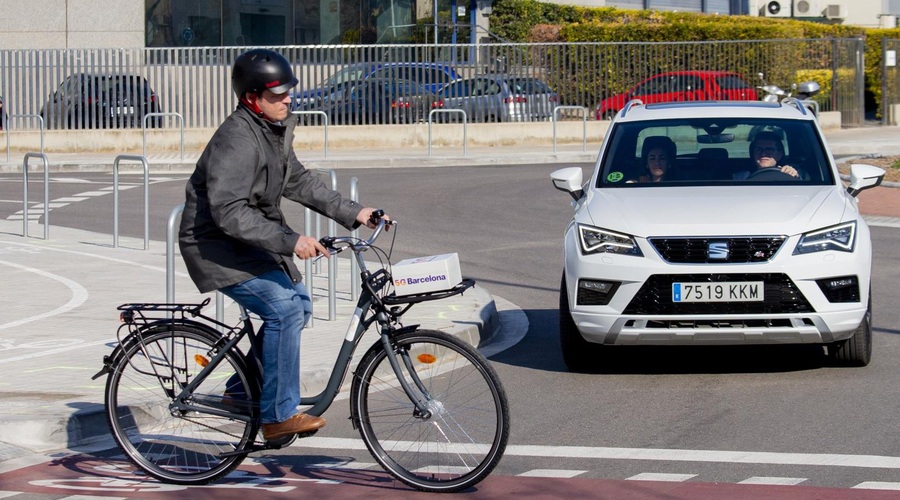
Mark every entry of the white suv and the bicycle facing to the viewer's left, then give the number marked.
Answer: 0

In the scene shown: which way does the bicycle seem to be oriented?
to the viewer's right

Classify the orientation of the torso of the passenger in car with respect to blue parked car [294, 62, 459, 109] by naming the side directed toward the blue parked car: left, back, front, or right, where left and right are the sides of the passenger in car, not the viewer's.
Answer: back

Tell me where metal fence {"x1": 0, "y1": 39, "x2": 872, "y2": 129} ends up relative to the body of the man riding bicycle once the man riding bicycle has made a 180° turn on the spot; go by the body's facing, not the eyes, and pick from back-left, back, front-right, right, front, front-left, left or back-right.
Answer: right

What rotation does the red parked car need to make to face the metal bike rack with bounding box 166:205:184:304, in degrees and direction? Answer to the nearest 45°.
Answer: approximately 90° to its left

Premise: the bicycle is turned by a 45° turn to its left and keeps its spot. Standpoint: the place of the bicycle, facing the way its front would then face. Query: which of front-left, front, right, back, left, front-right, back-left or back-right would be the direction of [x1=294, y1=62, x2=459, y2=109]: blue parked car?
front-left

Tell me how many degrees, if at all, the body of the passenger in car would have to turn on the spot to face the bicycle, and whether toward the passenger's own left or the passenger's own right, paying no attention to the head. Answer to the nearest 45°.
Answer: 0° — they already face it

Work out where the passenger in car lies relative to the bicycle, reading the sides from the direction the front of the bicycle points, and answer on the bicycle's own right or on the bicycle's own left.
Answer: on the bicycle's own left

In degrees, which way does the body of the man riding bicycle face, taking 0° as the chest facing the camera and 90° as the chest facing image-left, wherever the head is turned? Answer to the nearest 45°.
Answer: approximately 270°

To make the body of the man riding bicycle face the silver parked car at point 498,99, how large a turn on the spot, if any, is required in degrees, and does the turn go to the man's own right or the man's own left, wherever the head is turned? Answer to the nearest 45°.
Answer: approximately 90° to the man's own left
